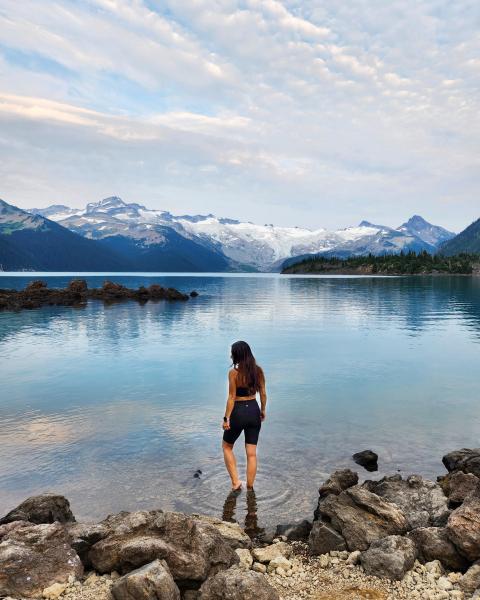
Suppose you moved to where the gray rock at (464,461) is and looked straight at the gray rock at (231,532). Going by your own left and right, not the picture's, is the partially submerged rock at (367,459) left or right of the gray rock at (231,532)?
right

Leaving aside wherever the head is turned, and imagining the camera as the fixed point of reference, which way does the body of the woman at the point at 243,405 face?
away from the camera

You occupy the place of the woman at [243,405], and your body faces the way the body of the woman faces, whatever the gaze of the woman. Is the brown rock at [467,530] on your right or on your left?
on your right

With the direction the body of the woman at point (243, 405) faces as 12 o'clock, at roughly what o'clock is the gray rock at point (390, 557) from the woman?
The gray rock is roughly at 5 o'clock from the woman.

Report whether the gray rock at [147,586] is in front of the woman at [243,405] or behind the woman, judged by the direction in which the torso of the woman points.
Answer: behind

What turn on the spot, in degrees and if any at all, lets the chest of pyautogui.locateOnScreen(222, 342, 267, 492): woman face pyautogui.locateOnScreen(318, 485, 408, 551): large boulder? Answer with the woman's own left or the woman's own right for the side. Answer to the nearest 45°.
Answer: approximately 135° to the woman's own right

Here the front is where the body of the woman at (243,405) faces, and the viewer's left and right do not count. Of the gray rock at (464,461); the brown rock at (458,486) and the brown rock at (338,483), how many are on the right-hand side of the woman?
3

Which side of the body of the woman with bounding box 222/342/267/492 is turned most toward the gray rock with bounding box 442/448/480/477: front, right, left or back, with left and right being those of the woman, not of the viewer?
right

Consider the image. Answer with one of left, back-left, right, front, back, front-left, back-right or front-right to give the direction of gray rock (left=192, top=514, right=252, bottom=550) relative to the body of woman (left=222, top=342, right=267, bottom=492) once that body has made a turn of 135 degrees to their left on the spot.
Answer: front-left

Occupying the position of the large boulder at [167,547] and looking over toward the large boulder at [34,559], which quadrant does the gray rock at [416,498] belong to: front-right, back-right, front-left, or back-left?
back-right

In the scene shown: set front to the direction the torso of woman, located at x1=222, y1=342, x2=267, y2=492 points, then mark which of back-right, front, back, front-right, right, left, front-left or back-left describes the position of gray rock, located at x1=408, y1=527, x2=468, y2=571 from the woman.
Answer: back-right

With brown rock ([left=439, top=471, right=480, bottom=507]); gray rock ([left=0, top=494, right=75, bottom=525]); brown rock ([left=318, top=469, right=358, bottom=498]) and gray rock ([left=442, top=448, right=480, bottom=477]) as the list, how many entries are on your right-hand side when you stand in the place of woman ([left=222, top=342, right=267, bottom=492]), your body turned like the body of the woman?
3

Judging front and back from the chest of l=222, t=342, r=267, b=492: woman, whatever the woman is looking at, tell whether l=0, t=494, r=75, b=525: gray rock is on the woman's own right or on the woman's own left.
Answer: on the woman's own left

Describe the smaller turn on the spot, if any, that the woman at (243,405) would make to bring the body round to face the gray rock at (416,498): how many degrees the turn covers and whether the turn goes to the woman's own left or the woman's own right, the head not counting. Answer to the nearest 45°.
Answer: approximately 90° to the woman's own right

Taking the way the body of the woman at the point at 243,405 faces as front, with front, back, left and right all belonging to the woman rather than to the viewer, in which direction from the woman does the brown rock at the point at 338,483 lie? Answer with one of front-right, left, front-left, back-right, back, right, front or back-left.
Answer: right

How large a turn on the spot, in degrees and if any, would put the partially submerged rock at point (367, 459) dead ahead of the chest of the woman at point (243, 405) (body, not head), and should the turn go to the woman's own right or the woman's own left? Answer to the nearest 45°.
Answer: approximately 45° to the woman's own right
